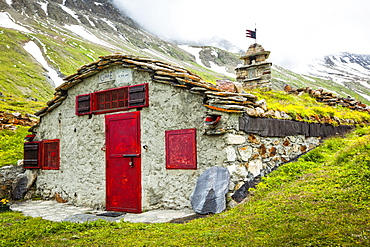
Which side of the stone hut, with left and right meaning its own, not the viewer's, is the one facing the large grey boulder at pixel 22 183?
right

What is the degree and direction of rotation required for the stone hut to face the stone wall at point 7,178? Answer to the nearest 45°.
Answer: approximately 90° to its right

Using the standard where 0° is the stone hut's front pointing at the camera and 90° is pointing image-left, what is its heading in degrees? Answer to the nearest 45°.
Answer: approximately 45°
